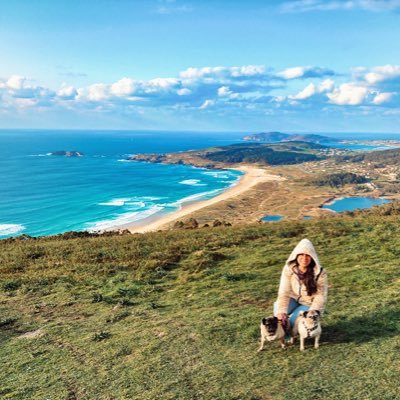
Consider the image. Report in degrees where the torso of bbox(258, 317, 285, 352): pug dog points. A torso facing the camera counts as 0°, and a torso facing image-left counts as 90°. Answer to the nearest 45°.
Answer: approximately 0°

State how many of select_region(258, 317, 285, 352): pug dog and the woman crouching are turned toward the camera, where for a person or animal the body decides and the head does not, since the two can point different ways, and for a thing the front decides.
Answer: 2

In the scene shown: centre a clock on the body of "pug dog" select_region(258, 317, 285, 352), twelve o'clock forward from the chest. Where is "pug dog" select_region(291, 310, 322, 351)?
"pug dog" select_region(291, 310, 322, 351) is roughly at 9 o'clock from "pug dog" select_region(258, 317, 285, 352).

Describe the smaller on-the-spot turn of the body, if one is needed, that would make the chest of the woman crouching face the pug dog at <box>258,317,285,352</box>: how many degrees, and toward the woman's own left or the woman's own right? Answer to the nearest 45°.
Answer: approximately 45° to the woman's own right

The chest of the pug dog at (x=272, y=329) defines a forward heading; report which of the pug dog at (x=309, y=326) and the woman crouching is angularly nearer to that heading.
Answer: the pug dog

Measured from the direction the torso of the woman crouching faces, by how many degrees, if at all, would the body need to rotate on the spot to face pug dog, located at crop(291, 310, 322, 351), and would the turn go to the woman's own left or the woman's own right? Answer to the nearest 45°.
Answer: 0° — they already face it
